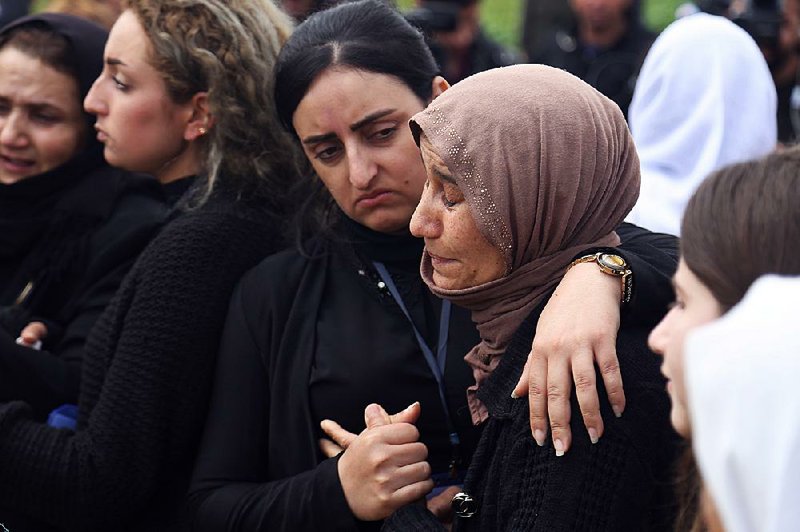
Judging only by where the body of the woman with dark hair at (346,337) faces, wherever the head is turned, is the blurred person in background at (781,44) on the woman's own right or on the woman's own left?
on the woman's own left

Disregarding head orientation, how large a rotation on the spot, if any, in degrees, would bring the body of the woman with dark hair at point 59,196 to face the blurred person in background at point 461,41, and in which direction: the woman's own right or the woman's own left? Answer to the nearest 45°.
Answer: approximately 180°

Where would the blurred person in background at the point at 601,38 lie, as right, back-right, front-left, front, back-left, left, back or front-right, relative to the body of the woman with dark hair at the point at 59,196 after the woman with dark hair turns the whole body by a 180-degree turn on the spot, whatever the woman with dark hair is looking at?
front

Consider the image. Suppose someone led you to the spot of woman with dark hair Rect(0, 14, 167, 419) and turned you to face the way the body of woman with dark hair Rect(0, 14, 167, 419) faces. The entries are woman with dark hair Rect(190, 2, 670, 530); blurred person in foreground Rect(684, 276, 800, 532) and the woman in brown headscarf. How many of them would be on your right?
0

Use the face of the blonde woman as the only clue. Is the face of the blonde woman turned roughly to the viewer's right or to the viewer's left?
to the viewer's left

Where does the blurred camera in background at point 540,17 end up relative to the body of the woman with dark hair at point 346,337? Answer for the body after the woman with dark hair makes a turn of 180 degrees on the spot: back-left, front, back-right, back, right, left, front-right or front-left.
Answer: front-right

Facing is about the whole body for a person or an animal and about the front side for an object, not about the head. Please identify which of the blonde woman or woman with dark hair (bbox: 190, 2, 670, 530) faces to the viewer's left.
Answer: the blonde woman

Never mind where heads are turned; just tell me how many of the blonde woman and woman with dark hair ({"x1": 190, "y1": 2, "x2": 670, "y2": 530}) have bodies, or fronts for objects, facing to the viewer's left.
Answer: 1

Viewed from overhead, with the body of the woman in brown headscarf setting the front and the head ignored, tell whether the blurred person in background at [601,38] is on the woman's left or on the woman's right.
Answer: on the woman's right

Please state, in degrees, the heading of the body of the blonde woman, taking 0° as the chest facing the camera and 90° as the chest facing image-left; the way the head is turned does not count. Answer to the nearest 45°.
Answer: approximately 90°

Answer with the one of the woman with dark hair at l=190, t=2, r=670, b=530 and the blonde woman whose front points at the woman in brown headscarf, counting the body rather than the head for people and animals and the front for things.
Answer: the woman with dark hair

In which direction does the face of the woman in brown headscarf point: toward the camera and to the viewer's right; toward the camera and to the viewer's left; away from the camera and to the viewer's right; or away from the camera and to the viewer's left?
toward the camera and to the viewer's left

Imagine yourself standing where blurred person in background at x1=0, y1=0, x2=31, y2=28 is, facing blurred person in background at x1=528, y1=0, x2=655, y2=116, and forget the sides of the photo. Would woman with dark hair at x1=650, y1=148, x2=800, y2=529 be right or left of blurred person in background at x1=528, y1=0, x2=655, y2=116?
right

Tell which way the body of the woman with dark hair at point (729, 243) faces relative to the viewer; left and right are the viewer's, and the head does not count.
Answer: facing to the left of the viewer
